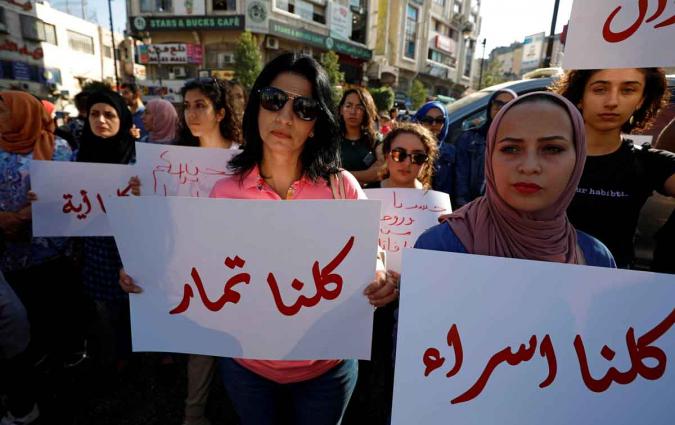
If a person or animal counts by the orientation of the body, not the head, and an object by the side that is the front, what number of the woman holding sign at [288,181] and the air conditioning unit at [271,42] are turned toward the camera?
2

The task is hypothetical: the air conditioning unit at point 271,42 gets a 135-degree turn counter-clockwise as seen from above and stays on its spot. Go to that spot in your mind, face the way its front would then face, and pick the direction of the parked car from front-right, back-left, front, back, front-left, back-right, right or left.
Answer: back-right

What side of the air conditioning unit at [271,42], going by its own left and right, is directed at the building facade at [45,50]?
right

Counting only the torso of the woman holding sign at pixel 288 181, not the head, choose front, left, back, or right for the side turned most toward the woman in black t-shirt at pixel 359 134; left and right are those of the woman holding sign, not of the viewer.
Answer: back

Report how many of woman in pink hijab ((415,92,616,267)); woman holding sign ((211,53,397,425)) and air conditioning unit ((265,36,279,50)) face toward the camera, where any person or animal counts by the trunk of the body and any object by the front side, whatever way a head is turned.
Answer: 3

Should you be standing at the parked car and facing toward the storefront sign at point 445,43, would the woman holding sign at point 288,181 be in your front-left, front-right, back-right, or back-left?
back-left

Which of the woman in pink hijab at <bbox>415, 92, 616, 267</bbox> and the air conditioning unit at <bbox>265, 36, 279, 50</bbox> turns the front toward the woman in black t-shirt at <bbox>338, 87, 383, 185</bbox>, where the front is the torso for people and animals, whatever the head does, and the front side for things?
the air conditioning unit

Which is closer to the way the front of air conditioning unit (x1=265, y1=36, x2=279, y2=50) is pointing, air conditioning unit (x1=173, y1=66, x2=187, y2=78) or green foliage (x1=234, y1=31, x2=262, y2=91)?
the green foliage

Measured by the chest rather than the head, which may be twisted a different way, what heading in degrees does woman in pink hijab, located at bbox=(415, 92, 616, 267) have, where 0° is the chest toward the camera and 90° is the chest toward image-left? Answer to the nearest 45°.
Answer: approximately 0°

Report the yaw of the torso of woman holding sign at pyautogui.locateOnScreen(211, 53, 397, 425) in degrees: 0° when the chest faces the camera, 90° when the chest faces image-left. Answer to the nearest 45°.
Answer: approximately 0°
